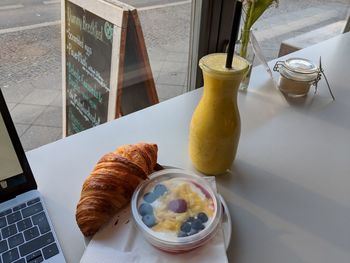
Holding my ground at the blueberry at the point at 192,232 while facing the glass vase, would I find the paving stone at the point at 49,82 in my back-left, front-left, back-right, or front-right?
front-left

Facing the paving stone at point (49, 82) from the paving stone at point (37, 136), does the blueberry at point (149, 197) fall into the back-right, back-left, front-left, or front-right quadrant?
back-right

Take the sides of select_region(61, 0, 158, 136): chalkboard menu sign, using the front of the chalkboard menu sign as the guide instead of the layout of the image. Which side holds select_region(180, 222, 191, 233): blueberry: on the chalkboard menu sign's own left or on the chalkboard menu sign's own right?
on the chalkboard menu sign's own left

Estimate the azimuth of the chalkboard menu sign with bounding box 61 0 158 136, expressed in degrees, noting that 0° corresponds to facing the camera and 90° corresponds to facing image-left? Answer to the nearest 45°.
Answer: approximately 45°

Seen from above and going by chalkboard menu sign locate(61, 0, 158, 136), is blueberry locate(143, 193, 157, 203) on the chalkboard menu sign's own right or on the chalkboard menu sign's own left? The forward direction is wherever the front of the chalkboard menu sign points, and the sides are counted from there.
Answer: on the chalkboard menu sign's own left

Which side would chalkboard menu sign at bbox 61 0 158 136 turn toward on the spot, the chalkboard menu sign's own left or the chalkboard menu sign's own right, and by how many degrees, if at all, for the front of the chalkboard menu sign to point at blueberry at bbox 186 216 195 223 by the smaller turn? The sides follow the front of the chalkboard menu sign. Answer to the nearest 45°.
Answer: approximately 45° to the chalkboard menu sign's own left

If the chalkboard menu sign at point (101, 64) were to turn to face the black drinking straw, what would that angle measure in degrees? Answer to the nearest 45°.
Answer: approximately 45° to its left

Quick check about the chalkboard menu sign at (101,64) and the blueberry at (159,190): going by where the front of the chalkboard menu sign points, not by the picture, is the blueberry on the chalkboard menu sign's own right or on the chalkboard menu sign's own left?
on the chalkboard menu sign's own left

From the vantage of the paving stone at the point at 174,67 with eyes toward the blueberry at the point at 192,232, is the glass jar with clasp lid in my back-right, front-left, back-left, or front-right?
front-left
